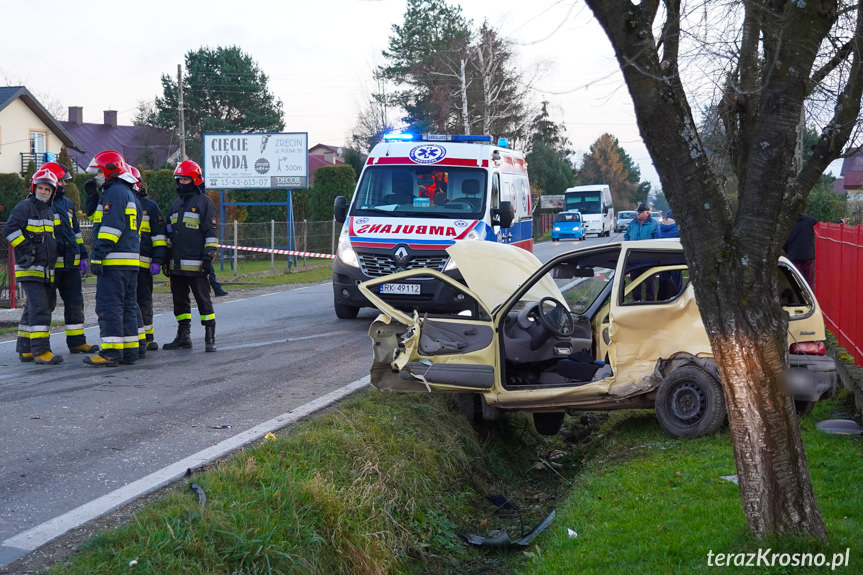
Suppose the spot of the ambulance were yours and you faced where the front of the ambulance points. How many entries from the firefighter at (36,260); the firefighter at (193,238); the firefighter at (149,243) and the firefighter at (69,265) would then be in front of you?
4

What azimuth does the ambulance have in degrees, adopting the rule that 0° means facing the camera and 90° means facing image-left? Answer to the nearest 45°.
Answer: approximately 45°

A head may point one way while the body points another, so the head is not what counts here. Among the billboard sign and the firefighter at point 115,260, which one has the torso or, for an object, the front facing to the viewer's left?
the firefighter

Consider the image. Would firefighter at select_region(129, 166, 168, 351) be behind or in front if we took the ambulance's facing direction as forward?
in front

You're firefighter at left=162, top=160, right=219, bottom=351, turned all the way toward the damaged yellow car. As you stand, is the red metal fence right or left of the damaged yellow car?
left

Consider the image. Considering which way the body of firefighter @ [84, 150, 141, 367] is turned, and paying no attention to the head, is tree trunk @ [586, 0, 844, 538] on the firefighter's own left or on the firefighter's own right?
on the firefighter's own left

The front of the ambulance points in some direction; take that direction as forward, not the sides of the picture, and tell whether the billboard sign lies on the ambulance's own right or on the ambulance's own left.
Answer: on the ambulance's own right

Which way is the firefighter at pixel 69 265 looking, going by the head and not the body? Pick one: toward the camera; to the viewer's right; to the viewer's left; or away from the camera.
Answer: to the viewer's right

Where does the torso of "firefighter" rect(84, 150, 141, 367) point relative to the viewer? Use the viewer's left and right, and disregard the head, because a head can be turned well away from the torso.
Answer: facing to the left of the viewer

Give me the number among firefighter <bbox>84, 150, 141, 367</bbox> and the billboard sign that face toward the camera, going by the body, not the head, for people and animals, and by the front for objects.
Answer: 1

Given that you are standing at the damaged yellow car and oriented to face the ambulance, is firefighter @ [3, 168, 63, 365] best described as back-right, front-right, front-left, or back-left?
front-left

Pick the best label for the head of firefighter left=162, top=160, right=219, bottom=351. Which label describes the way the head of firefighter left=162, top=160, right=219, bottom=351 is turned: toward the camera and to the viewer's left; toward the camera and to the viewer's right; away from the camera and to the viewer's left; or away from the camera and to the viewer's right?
toward the camera and to the viewer's left

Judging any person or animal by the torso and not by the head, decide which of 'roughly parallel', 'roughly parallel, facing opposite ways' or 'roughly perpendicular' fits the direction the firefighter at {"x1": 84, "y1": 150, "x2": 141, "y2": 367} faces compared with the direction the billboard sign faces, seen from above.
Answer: roughly perpendicular

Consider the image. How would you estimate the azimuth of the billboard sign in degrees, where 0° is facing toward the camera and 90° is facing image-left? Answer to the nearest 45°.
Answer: approximately 0°

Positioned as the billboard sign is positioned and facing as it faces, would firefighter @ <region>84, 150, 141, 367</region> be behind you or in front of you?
in front

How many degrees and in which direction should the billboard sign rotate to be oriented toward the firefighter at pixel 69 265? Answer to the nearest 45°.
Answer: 0° — it already faces them
